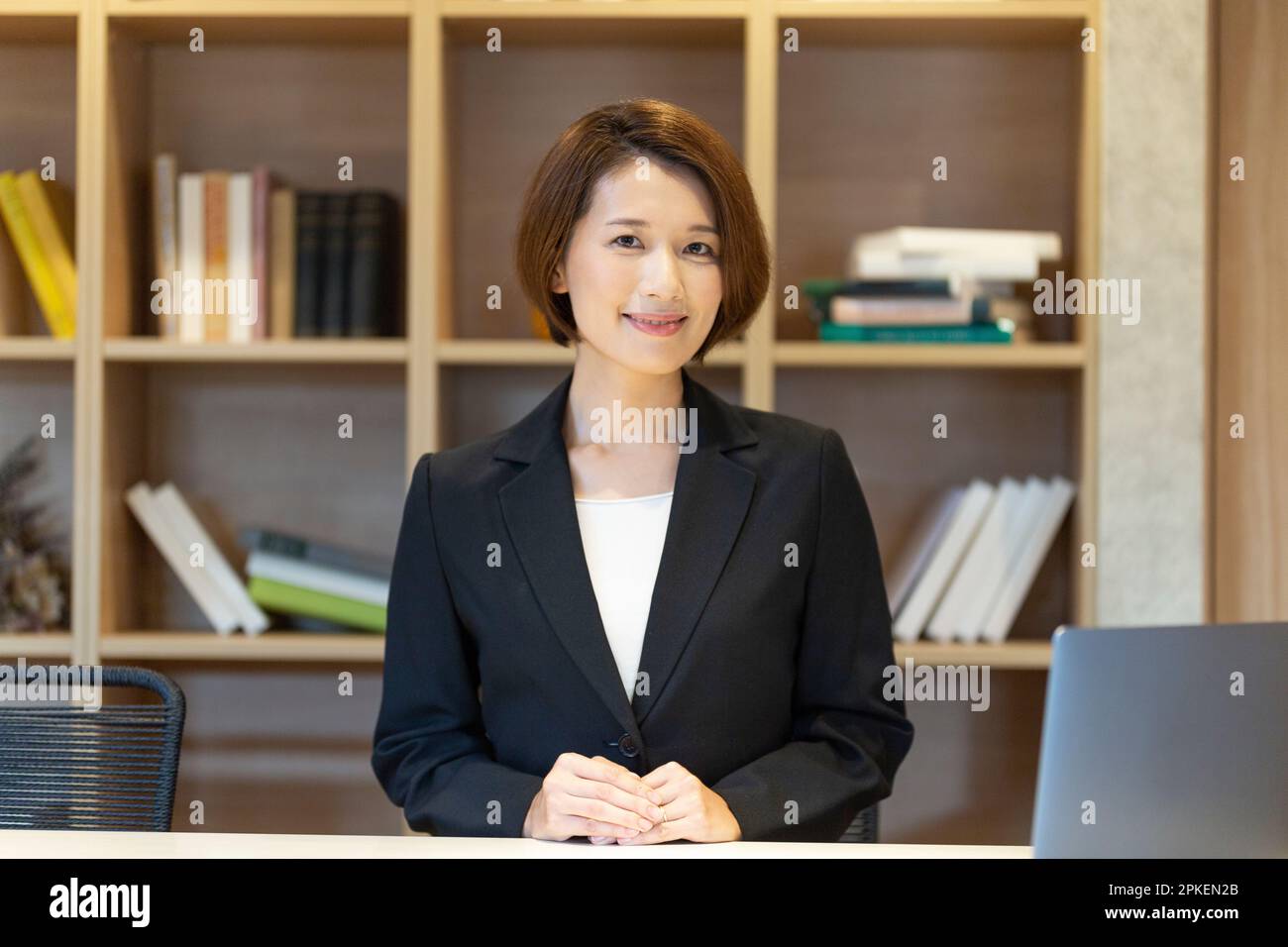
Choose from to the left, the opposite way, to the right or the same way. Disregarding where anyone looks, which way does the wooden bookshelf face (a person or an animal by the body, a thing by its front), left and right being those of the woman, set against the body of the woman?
the same way

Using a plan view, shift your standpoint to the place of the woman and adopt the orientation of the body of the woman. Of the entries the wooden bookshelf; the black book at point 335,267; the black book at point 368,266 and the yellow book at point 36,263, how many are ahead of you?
0

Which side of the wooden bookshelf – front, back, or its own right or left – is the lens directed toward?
front

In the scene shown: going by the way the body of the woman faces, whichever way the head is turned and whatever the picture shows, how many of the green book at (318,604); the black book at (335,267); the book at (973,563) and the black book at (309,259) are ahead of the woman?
0

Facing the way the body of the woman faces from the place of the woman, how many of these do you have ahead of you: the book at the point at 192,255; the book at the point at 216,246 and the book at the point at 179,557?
0

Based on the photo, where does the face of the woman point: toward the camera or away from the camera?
toward the camera

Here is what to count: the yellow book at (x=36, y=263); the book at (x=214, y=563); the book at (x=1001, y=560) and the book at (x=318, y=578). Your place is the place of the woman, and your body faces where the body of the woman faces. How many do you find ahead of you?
0

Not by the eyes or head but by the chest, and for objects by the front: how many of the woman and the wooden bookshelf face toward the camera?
2
